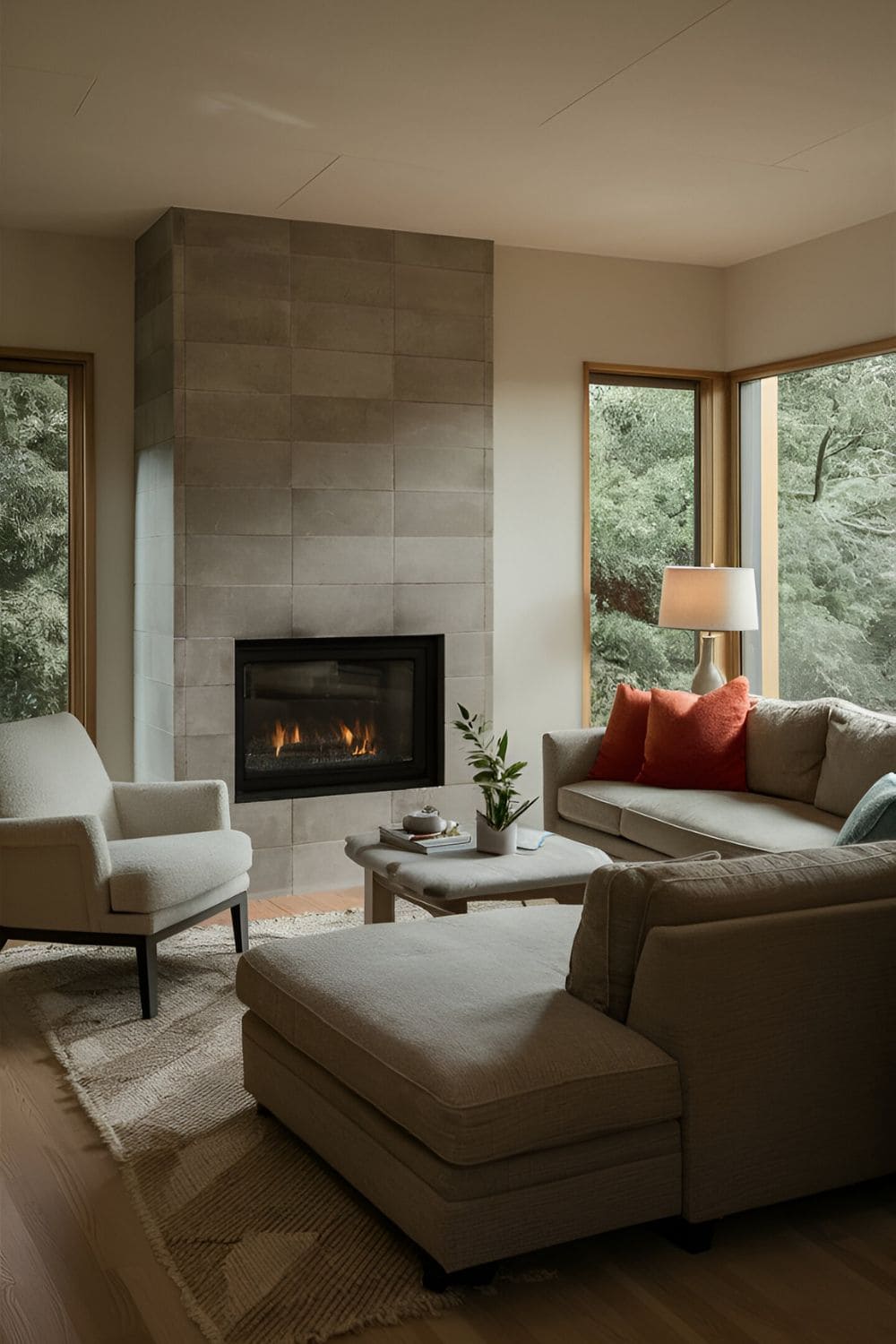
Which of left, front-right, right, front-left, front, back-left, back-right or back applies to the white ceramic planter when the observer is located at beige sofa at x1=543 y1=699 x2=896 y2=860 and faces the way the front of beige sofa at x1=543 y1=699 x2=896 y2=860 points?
front

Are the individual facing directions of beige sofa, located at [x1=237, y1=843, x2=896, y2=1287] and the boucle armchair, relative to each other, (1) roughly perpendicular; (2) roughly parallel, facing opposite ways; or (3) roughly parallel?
roughly parallel, facing opposite ways

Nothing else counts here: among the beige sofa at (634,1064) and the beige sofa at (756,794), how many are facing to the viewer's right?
0

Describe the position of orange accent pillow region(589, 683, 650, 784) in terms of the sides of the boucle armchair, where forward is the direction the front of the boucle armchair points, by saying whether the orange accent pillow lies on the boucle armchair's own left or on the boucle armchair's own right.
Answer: on the boucle armchair's own left

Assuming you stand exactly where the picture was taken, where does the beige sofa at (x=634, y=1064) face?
facing away from the viewer and to the left of the viewer

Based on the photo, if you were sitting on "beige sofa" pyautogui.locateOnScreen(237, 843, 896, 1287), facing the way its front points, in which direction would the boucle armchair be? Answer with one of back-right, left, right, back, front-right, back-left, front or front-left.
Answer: front

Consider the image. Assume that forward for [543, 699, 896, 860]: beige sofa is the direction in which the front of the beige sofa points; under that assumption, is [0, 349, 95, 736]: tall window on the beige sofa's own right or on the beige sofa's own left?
on the beige sofa's own right

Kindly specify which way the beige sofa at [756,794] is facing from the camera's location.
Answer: facing the viewer and to the left of the viewer

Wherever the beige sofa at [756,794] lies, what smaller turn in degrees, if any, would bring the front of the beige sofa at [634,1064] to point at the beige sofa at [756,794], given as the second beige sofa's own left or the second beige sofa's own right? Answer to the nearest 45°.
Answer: approximately 45° to the second beige sofa's own right

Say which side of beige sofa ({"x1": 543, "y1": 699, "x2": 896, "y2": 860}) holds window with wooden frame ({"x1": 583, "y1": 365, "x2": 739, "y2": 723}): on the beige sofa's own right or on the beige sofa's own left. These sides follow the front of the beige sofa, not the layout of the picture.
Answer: on the beige sofa's own right

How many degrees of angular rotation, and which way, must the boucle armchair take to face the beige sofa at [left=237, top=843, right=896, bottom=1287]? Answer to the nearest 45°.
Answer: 0° — it already faces it

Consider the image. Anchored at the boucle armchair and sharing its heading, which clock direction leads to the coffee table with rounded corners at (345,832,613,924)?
The coffee table with rounded corners is roughly at 11 o'clock from the boucle armchair.

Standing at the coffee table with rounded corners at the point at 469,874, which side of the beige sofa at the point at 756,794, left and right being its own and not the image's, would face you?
front

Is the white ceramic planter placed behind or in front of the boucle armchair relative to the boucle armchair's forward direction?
in front

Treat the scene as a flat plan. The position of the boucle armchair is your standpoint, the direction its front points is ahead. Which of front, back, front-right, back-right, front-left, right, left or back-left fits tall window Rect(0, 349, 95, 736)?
back-left

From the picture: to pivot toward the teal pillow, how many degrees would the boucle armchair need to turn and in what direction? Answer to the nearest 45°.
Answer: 0° — it already faces it

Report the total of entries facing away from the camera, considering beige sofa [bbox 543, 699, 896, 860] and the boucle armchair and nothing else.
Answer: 0

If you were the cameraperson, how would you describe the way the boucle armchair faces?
facing the viewer and to the right of the viewer

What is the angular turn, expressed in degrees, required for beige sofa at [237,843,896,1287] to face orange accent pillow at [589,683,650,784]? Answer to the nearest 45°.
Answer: approximately 45° to its right
